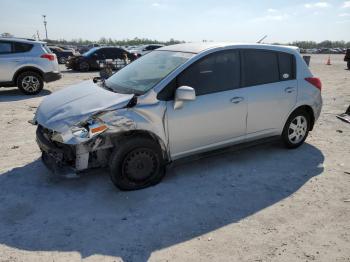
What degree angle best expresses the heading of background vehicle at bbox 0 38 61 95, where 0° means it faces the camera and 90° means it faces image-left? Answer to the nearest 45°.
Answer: approximately 90°

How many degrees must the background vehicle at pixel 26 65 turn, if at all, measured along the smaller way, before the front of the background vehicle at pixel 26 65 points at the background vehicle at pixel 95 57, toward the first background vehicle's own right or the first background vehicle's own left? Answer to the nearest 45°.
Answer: approximately 135° to the first background vehicle's own right

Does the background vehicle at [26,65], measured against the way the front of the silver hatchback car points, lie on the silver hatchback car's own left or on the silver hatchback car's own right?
on the silver hatchback car's own right

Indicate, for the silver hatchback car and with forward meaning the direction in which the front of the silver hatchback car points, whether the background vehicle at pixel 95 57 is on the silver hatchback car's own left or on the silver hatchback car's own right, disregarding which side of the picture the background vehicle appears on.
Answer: on the silver hatchback car's own right
